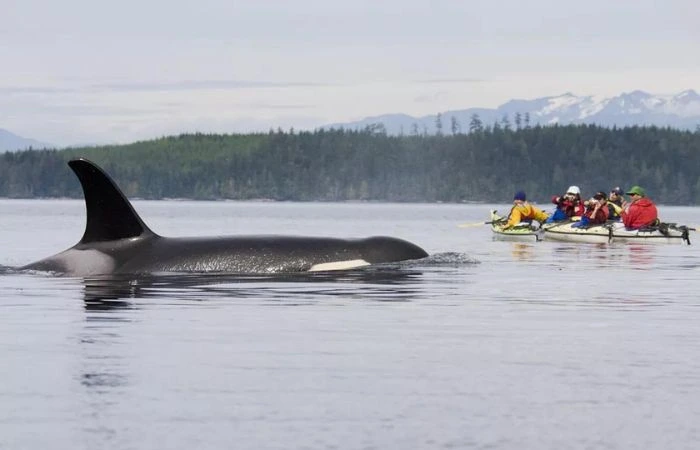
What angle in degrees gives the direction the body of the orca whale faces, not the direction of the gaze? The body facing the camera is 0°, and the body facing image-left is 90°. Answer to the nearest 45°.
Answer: approximately 270°
